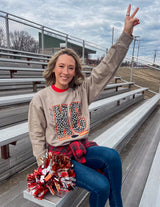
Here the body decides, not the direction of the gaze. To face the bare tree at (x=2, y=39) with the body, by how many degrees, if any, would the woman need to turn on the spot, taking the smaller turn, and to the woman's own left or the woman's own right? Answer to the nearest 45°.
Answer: approximately 180°

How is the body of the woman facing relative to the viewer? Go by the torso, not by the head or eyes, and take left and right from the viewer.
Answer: facing the viewer and to the right of the viewer

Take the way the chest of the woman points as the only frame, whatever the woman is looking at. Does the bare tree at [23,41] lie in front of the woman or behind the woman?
behind
